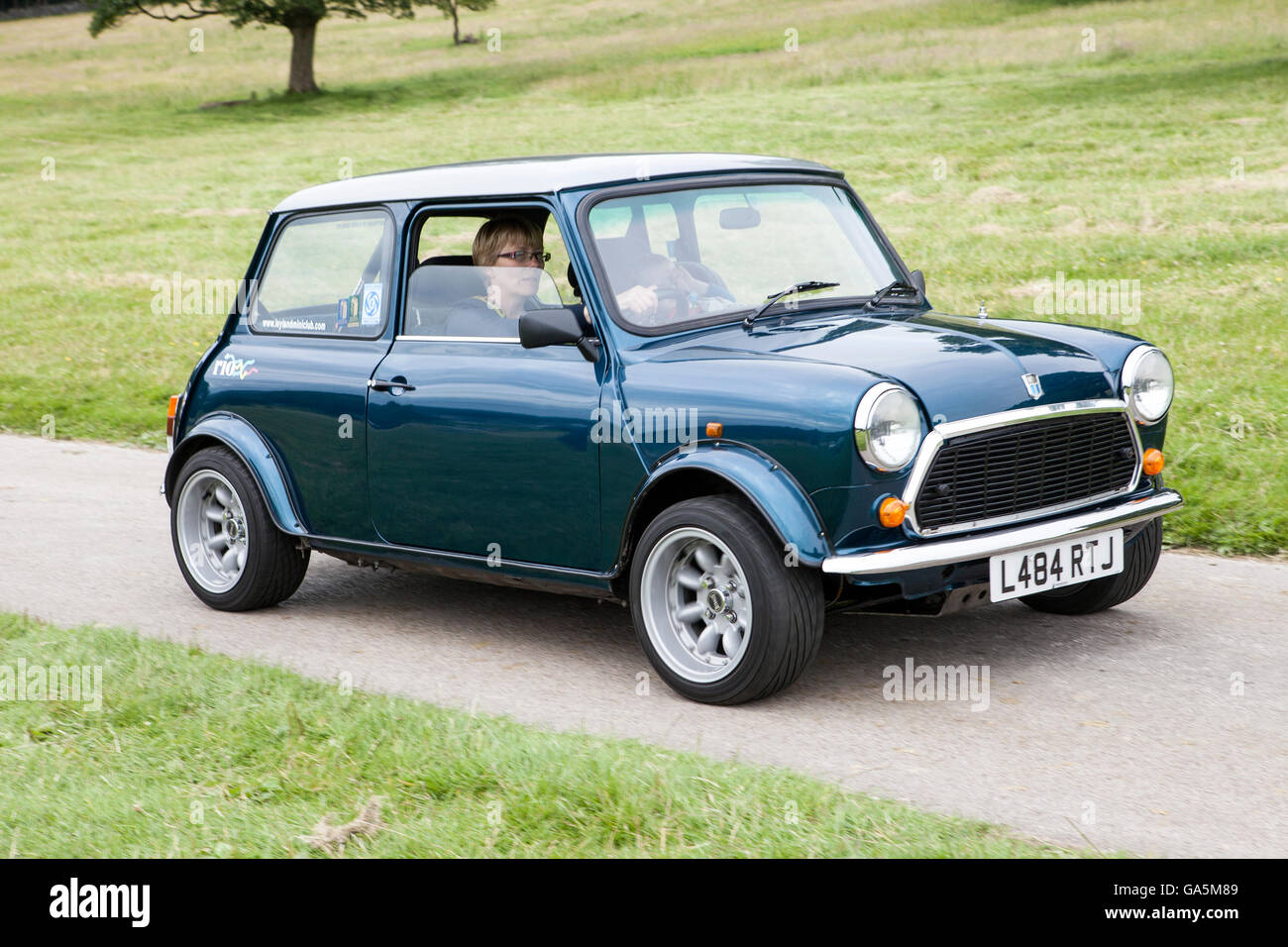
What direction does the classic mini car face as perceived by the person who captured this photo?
facing the viewer and to the right of the viewer
